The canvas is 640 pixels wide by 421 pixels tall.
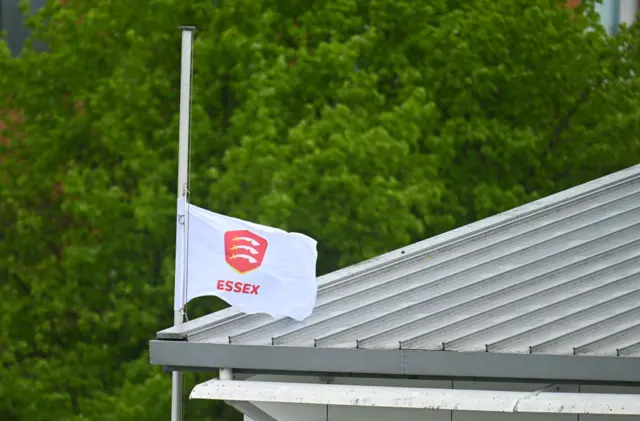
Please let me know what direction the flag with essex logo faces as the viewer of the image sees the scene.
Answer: facing the viewer
